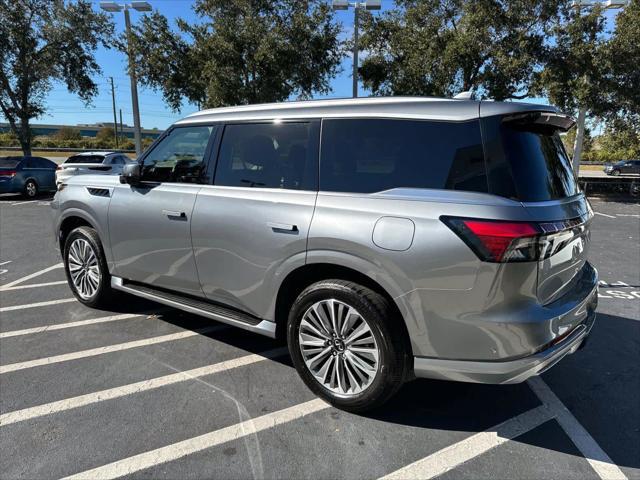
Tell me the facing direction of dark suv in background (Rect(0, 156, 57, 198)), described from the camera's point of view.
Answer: facing away from the viewer and to the right of the viewer

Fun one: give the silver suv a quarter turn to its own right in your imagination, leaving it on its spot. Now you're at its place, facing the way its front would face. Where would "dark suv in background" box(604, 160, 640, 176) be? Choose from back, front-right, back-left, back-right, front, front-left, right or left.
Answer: front

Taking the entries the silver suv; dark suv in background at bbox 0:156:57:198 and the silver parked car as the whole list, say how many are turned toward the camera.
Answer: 0

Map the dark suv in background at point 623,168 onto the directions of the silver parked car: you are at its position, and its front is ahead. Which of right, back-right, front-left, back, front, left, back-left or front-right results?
front-right

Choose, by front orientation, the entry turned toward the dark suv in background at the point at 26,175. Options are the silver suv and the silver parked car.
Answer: the silver suv

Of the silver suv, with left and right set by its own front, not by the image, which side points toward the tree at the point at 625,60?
right

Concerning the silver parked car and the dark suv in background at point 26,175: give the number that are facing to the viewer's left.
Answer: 0

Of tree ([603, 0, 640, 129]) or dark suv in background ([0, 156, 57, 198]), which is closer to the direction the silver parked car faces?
the tree

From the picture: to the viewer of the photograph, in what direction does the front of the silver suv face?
facing away from the viewer and to the left of the viewer

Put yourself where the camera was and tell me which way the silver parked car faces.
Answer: facing away from the viewer and to the right of the viewer
